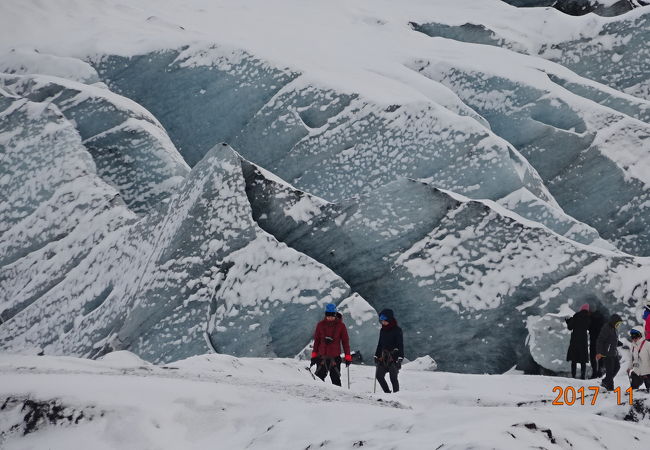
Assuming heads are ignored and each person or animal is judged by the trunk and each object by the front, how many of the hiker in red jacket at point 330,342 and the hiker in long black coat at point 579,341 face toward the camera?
1

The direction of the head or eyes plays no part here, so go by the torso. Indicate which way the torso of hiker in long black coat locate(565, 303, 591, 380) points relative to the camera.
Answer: away from the camera

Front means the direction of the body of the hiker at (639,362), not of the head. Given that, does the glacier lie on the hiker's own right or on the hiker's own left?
on the hiker's own right

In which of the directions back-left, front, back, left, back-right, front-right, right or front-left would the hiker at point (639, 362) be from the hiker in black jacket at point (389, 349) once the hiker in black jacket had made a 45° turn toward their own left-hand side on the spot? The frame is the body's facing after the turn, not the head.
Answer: left

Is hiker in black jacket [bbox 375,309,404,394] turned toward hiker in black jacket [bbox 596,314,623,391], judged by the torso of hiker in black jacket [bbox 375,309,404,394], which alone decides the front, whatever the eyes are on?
no

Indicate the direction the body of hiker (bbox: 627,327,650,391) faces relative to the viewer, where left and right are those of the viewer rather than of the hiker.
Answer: facing the viewer and to the left of the viewer

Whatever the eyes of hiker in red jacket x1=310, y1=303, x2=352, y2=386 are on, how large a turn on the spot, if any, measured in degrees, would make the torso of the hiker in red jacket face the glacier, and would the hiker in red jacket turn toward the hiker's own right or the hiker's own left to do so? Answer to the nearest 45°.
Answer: approximately 180°

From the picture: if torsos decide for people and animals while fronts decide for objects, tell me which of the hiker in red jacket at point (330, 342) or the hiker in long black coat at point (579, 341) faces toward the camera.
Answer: the hiker in red jacket

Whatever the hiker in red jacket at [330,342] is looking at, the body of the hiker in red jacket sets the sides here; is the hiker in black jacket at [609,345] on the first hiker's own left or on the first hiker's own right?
on the first hiker's own left

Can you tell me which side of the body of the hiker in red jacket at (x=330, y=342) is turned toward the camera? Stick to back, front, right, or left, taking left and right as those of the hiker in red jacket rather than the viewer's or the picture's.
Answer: front

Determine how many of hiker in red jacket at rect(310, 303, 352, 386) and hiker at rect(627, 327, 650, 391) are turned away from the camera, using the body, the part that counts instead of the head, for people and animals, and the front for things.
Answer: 0

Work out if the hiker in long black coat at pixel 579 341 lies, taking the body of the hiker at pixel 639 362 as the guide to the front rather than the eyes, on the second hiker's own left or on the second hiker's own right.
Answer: on the second hiker's own right

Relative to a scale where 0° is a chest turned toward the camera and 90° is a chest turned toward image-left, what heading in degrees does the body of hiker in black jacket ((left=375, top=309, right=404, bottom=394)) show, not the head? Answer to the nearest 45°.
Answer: approximately 45°
